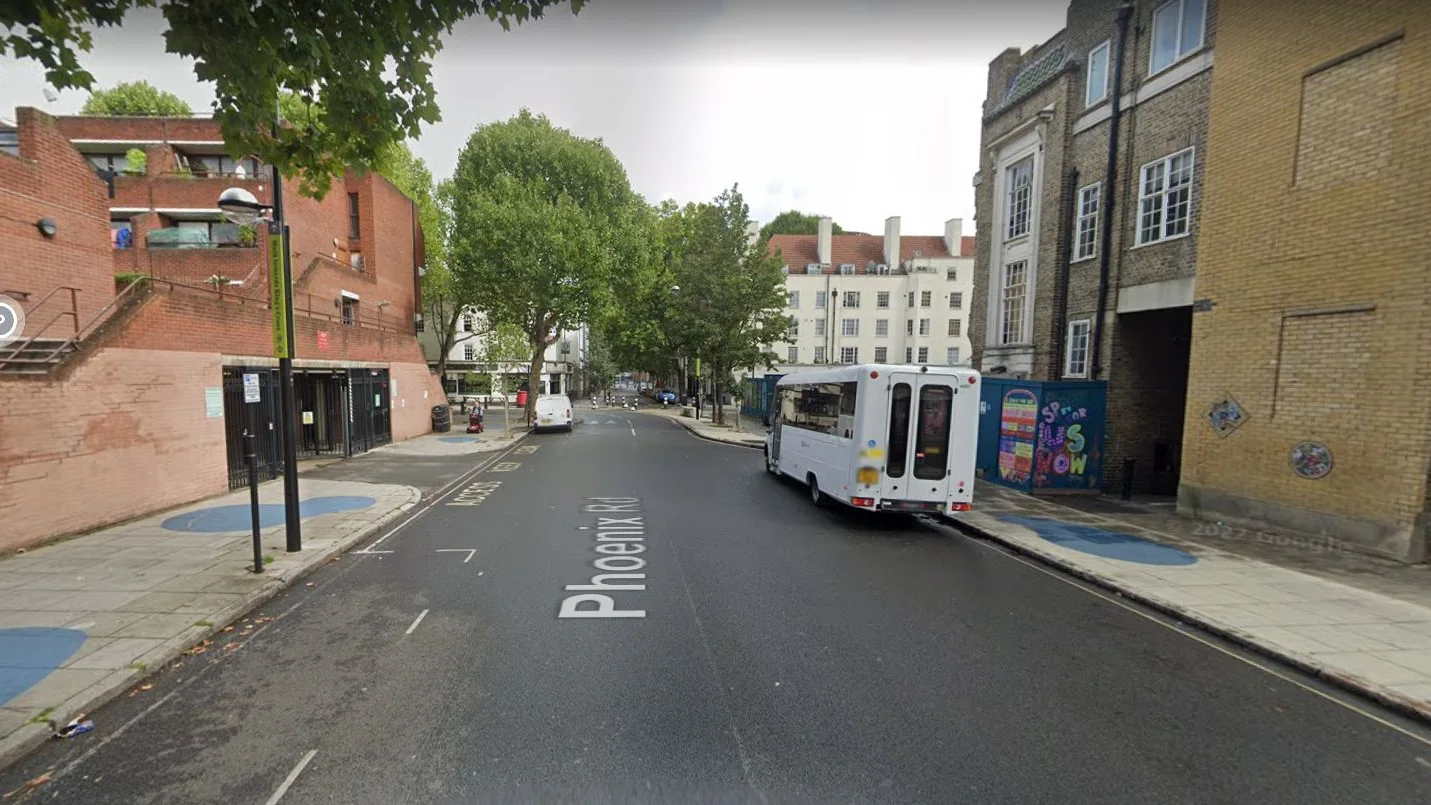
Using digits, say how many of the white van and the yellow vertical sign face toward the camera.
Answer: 1

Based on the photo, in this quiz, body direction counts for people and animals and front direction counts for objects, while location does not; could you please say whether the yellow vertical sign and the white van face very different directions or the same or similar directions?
very different directions

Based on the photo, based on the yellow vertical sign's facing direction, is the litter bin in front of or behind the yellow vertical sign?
behind

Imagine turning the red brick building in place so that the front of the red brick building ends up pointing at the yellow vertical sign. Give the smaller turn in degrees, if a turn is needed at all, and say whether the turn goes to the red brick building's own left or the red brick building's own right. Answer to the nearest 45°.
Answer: approximately 45° to the red brick building's own right

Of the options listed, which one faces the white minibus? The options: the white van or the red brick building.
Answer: the red brick building

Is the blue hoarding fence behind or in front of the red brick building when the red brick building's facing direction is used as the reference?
in front

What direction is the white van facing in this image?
away from the camera

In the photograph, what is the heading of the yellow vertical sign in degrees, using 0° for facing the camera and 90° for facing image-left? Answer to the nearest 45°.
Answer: approximately 0°

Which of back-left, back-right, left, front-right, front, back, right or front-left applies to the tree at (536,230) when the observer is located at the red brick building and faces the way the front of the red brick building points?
left

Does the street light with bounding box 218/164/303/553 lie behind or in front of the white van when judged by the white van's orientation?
behind

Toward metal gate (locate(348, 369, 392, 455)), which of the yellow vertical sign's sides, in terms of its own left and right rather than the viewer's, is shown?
back

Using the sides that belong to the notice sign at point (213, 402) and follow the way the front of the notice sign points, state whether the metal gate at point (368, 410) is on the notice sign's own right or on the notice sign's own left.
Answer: on the notice sign's own left
